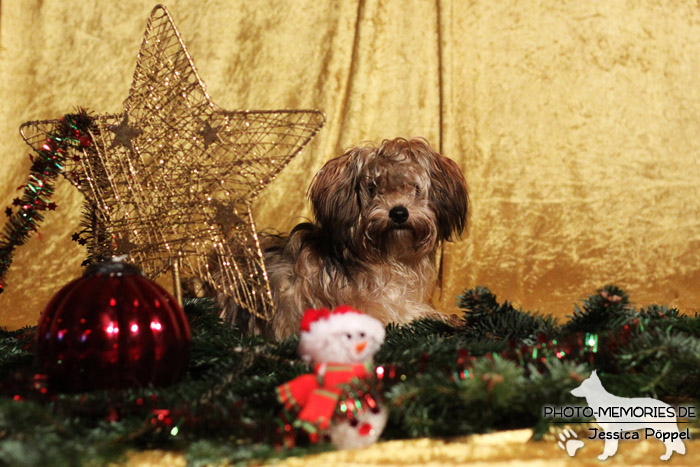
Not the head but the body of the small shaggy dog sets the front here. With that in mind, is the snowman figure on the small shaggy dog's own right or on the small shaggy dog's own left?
on the small shaggy dog's own right

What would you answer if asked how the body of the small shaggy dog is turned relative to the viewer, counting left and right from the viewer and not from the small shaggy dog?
facing the viewer and to the right of the viewer

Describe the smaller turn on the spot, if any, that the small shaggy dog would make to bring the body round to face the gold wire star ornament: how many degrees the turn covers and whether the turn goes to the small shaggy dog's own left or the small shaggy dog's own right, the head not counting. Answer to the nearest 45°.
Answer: approximately 90° to the small shaggy dog's own right

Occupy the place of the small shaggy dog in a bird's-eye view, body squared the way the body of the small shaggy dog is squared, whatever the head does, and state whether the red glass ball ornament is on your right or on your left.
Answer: on your right

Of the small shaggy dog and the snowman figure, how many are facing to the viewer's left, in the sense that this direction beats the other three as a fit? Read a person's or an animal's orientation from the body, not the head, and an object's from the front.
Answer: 0

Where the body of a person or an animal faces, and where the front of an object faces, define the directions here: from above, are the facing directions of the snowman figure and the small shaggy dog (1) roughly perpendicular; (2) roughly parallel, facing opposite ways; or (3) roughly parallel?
roughly parallel

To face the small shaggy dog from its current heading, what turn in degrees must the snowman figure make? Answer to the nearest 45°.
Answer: approximately 135° to its left

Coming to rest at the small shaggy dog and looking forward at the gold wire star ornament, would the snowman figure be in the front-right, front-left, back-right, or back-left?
front-left
